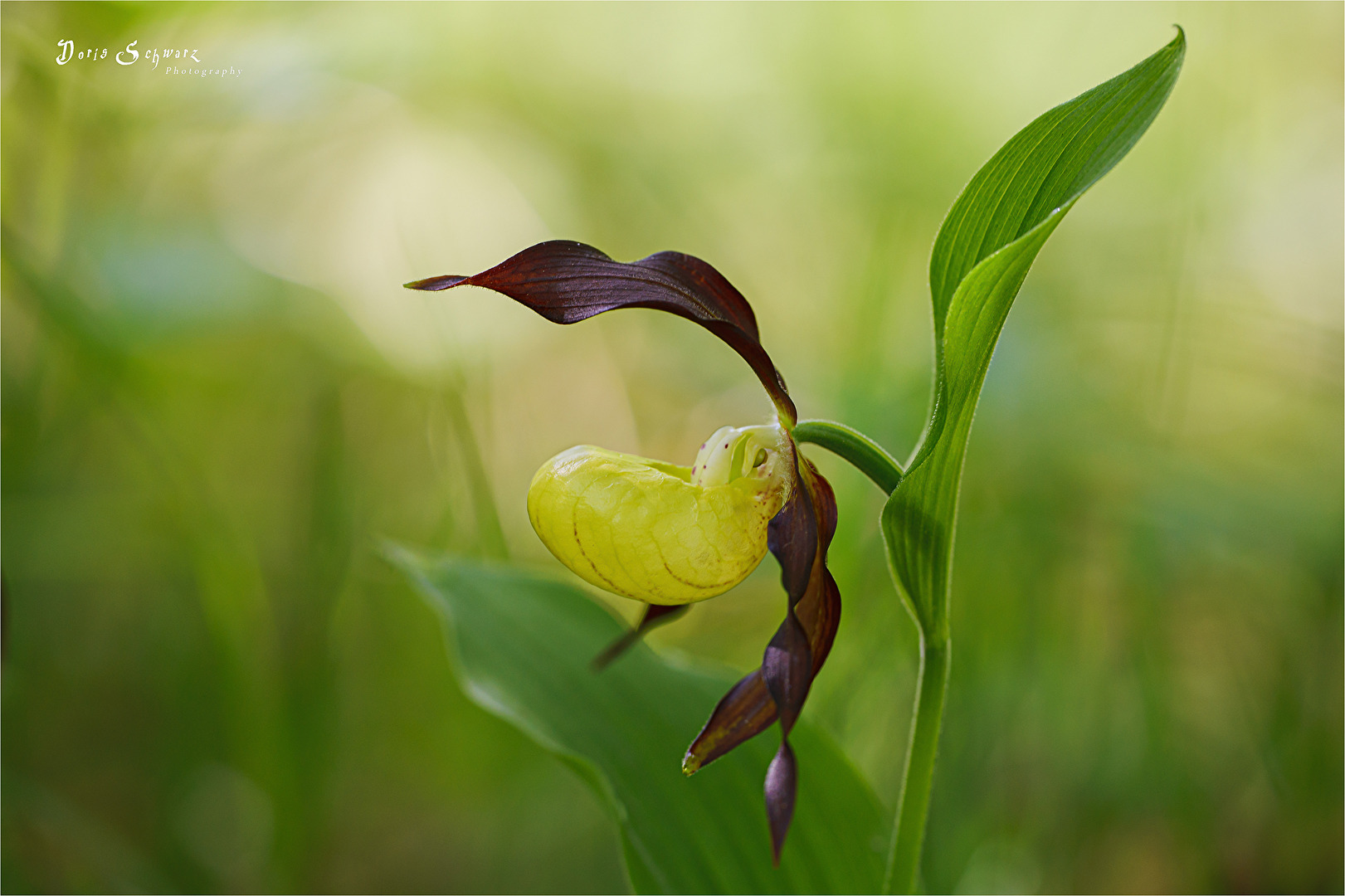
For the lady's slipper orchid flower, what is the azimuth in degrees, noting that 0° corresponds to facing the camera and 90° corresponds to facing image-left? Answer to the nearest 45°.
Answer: approximately 90°
